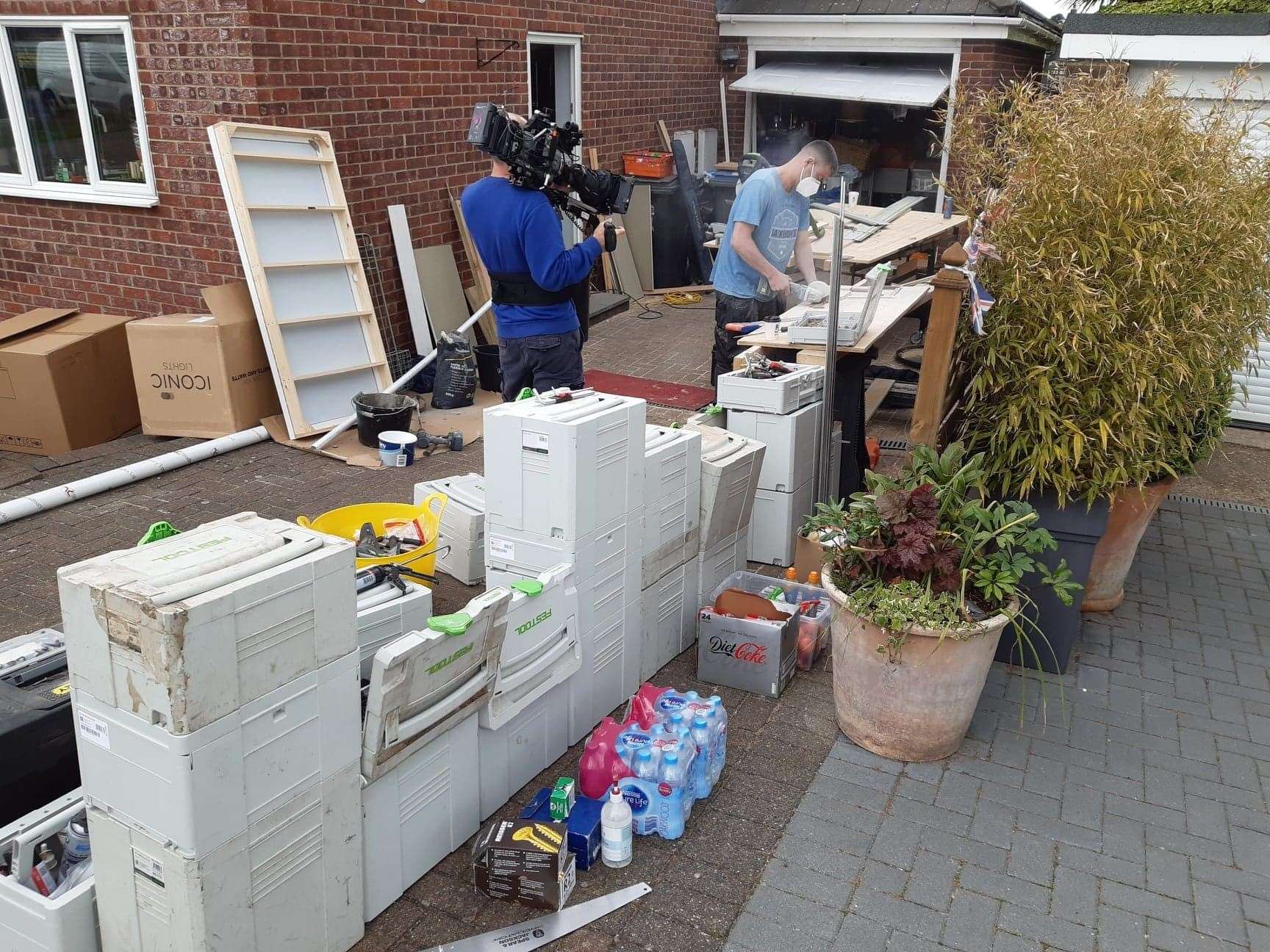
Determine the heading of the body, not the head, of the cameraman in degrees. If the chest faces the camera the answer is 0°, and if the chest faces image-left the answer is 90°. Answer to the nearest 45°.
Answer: approximately 225°
